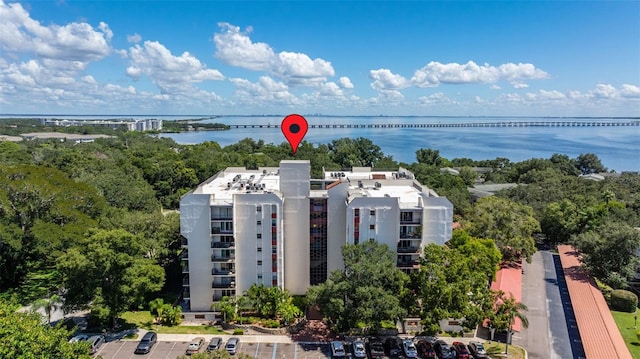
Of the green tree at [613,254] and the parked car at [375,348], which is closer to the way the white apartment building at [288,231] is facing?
the parked car

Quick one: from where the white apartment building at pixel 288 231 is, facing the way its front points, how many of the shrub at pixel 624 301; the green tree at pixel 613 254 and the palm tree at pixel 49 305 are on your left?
2

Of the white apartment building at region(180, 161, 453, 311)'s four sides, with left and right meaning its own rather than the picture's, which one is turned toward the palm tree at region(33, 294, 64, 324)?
right

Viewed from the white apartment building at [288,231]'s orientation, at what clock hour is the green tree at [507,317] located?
The green tree is roughly at 10 o'clock from the white apartment building.

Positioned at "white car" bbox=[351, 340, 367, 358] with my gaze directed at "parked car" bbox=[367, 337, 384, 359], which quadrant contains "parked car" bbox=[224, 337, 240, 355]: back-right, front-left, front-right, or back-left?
back-left

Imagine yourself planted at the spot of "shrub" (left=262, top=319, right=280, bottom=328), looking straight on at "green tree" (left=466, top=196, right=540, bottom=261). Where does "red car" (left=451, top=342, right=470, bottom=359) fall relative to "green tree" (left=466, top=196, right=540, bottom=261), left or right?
right

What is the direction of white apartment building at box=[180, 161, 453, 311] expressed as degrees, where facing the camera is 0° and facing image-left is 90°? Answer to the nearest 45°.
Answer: approximately 0°

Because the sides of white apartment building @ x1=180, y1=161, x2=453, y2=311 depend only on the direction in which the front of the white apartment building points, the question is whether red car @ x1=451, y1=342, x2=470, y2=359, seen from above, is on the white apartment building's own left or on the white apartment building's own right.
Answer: on the white apartment building's own left

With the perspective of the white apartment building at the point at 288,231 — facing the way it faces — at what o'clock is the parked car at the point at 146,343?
The parked car is roughly at 2 o'clock from the white apartment building.

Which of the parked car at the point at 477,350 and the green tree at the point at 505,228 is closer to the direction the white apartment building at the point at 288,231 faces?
the parked car

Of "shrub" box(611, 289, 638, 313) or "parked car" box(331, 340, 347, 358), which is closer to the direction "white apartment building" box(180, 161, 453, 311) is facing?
the parked car
